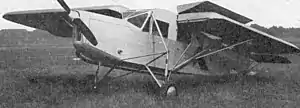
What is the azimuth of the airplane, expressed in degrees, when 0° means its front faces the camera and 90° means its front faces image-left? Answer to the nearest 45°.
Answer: approximately 45°
